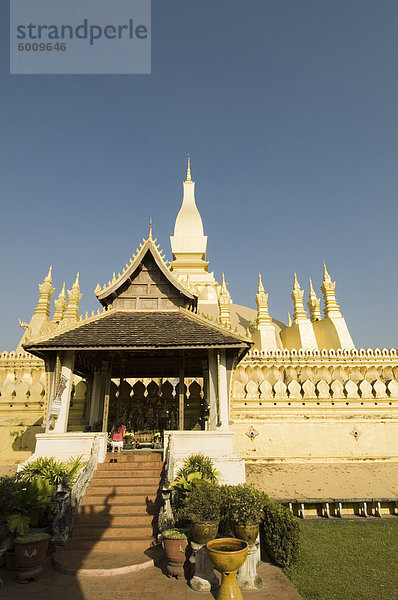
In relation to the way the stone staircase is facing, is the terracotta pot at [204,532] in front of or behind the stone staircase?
in front

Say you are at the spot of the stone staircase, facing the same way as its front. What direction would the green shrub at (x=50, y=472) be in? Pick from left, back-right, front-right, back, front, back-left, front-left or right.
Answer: right

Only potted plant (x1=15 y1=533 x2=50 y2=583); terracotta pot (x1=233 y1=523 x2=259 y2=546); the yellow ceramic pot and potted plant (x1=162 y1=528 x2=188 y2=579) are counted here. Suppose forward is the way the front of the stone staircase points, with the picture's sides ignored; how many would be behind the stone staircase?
0

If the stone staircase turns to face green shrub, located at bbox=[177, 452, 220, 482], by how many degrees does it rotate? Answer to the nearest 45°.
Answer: approximately 90° to its left

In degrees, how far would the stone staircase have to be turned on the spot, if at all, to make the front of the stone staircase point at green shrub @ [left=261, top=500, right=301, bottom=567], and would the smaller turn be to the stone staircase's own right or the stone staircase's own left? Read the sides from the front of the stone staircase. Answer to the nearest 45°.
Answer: approximately 45° to the stone staircase's own left

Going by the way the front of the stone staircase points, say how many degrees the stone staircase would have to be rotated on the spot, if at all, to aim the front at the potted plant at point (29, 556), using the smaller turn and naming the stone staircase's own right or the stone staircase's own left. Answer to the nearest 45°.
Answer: approximately 45° to the stone staircase's own right

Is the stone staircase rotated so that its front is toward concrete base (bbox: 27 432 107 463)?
no

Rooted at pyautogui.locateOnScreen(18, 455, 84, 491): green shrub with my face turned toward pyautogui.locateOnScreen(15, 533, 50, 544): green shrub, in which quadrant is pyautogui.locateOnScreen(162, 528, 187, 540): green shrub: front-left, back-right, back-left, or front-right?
front-left

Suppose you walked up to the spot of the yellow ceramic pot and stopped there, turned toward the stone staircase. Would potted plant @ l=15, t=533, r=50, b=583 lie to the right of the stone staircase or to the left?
left

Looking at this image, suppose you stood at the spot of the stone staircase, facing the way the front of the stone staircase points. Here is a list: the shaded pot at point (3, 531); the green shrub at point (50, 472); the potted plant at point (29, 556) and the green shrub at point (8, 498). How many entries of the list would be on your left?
0

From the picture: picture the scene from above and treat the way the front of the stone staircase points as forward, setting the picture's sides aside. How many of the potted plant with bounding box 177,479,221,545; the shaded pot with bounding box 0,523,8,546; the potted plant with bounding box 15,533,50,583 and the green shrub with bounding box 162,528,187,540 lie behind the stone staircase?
0

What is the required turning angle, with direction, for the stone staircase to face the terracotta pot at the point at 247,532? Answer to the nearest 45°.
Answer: approximately 45° to its left

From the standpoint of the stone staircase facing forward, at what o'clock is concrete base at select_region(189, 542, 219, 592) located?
The concrete base is roughly at 11 o'clock from the stone staircase.

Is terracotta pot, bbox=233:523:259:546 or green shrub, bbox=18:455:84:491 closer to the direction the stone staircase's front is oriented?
the terracotta pot

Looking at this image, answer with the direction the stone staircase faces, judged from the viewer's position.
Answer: facing the viewer

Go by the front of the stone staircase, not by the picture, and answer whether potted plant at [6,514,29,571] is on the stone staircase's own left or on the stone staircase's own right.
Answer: on the stone staircase's own right

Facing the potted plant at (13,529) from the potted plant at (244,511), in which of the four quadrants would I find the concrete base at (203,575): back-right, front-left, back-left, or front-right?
front-left

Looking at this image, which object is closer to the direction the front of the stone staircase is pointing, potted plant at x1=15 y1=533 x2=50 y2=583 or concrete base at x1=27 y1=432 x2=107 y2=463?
the potted plant
